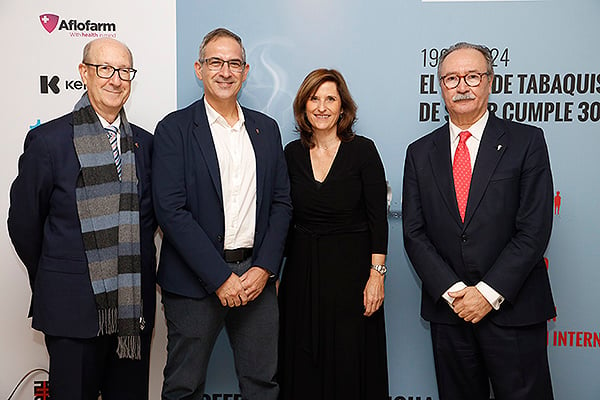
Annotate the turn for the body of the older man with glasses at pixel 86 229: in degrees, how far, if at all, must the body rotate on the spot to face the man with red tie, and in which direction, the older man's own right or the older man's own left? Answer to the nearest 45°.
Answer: approximately 45° to the older man's own left

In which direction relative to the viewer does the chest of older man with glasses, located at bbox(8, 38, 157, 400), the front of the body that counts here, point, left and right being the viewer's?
facing the viewer and to the right of the viewer

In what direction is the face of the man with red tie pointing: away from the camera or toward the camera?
toward the camera

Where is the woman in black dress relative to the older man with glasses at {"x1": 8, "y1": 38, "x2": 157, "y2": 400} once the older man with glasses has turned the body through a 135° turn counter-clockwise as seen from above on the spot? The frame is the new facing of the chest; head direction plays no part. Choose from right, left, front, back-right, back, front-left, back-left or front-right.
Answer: right

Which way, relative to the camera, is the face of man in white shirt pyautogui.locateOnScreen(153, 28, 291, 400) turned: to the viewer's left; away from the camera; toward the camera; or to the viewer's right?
toward the camera

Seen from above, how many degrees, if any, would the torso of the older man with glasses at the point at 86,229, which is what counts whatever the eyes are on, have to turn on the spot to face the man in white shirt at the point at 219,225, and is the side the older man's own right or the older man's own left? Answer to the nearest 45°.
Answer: approximately 45° to the older man's own left

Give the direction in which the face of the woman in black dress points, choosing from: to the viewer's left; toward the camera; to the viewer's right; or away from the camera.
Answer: toward the camera
